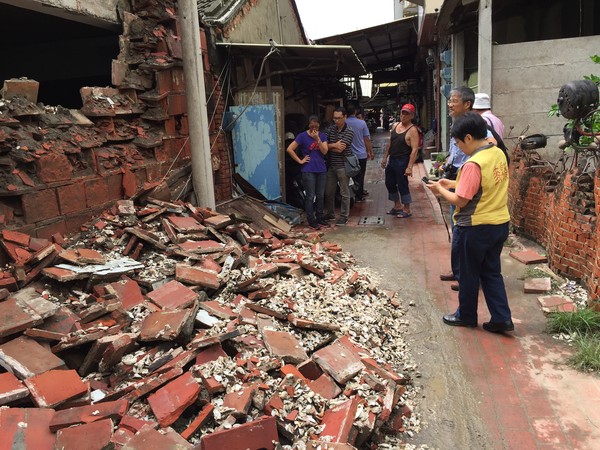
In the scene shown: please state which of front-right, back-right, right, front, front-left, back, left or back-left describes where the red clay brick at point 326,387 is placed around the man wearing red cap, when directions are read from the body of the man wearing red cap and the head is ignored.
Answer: front-left

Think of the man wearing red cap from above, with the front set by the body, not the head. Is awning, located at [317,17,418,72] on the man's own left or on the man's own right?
on the man's own right

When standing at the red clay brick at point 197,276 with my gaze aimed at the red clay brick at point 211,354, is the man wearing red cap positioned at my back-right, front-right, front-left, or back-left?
back-left

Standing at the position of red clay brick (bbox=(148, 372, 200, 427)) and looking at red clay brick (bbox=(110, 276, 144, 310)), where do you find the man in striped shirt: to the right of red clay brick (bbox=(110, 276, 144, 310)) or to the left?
right

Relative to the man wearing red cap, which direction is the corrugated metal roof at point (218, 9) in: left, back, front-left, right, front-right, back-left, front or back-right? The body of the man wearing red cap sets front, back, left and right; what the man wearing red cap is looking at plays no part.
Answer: front-right

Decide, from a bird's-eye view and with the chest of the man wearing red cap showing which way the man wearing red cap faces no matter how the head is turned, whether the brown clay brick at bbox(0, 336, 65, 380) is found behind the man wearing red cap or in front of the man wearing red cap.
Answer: in front

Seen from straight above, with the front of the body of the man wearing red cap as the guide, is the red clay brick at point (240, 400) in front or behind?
in front

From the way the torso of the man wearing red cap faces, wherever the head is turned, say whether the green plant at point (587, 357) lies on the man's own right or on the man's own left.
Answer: on the man's own left

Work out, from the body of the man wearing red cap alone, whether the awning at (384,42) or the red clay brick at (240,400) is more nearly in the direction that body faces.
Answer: the red clay brick

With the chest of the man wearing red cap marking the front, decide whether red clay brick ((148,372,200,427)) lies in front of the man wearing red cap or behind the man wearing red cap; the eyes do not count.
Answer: in front

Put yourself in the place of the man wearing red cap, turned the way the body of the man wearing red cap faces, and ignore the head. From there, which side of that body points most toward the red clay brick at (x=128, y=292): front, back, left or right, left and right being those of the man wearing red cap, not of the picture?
front

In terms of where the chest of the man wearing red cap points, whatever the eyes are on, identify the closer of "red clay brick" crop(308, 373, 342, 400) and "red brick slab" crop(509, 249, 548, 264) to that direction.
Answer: the red clay brick

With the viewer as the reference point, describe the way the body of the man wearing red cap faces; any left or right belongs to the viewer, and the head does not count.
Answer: facing the viewer and to the left of the viewer
